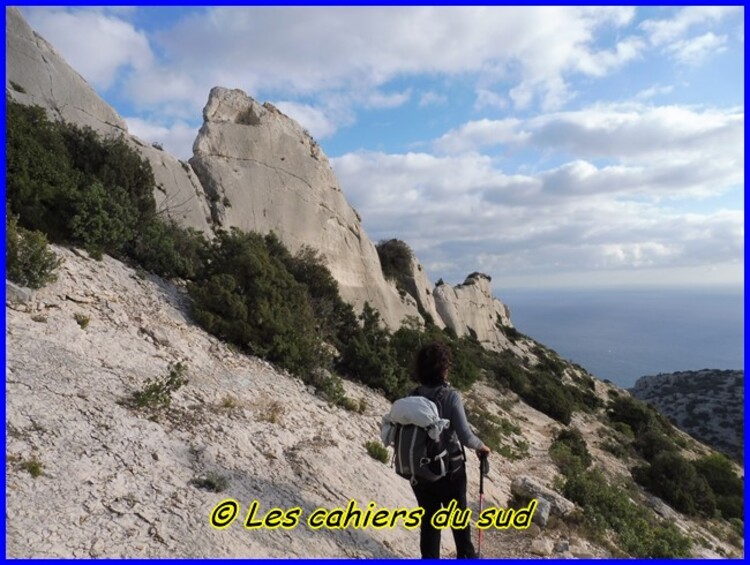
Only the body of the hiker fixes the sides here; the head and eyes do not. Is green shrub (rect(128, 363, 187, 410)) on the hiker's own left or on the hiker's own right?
on the hiker's own left

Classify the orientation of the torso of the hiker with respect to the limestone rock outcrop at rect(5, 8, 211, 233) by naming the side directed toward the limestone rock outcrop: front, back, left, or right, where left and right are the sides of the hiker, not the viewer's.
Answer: left

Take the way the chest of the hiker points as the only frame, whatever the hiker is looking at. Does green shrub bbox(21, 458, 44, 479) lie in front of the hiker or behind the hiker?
behind

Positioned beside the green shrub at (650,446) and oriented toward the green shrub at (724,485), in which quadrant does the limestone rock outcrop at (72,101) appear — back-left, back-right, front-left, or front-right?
back-right

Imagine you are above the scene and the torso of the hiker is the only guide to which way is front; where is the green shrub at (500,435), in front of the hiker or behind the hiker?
in front

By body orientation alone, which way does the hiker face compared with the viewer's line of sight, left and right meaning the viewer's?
facing away from the viewer and to the right of the viewer

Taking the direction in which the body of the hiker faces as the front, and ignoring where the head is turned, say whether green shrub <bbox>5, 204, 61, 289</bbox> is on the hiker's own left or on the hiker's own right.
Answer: on the hiker's own left

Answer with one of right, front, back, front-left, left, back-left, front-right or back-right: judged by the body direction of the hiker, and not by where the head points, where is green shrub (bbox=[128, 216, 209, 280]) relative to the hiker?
left

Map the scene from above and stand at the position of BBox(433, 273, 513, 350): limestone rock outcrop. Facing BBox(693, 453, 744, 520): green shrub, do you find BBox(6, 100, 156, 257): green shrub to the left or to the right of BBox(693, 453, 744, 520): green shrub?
right

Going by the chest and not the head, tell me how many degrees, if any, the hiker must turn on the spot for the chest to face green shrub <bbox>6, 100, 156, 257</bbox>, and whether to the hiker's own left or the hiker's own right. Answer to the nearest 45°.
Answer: approximately 90° to the hiker's own left
